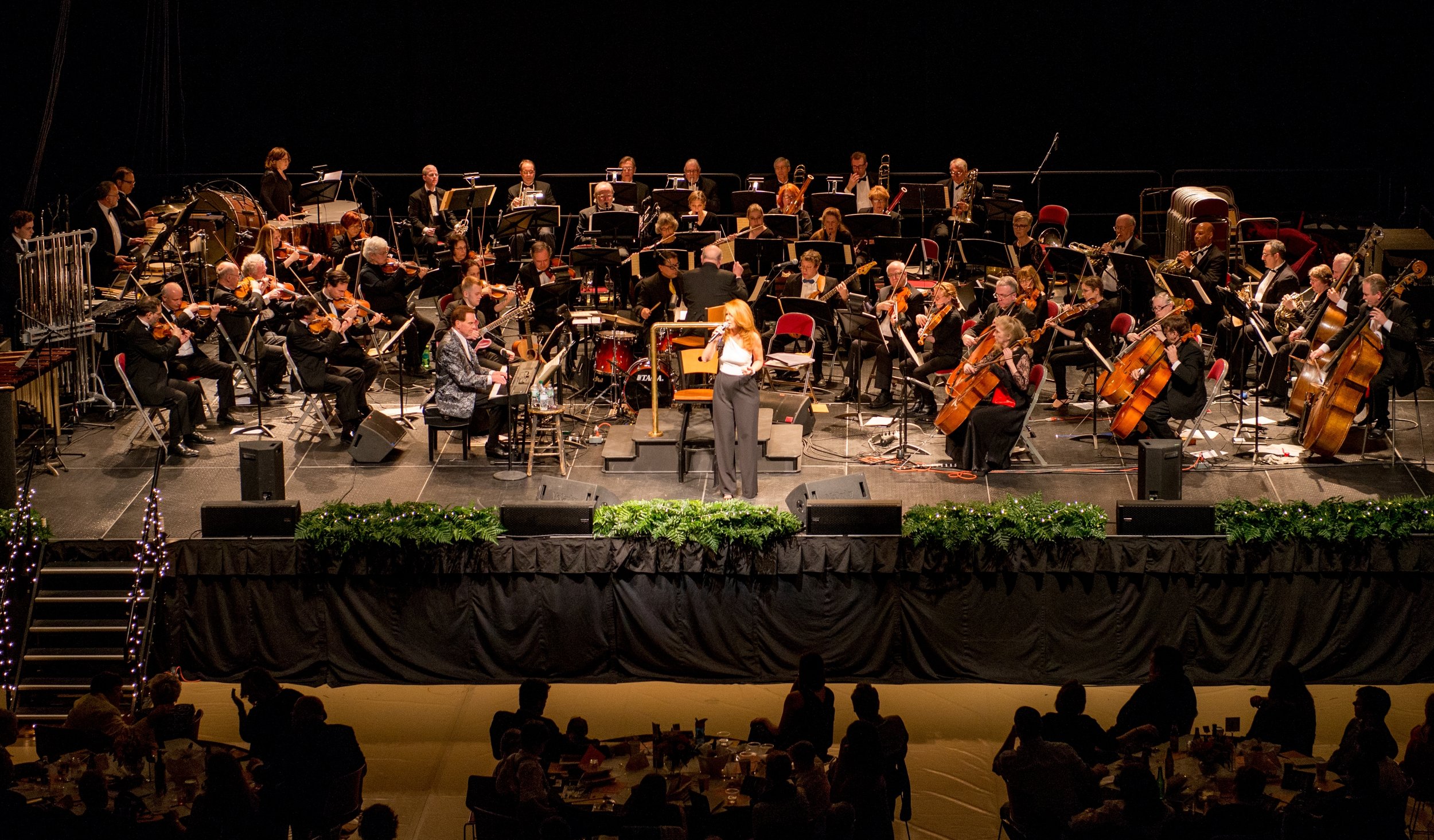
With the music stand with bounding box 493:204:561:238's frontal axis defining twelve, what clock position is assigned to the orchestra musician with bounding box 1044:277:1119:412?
The orchestra musician is roughly at 4 o'clock from the music stand.

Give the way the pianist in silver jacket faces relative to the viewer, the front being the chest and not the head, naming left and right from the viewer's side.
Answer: facing to the right of the viewer

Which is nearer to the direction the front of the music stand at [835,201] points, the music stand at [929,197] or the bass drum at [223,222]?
the music stand

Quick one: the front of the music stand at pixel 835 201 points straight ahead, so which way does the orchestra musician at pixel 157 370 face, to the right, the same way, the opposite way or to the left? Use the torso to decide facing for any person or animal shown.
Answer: to the right

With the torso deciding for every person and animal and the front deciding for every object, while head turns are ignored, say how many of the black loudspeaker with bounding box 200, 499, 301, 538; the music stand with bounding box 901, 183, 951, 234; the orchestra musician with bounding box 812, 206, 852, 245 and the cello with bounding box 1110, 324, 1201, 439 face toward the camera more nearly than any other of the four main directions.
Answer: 2

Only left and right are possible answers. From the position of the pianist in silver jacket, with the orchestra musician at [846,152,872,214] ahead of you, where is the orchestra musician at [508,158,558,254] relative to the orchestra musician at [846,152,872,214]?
left

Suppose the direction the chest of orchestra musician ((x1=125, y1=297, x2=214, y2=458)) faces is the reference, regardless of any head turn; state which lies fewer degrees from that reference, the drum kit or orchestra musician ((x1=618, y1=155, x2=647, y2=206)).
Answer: the drum kit

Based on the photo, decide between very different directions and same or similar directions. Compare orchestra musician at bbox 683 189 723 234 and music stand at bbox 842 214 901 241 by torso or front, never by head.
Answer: very different directions

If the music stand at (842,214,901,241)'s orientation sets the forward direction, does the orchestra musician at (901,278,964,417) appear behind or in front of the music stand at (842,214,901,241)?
behind

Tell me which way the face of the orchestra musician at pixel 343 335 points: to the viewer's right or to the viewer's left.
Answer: to the viewer's right

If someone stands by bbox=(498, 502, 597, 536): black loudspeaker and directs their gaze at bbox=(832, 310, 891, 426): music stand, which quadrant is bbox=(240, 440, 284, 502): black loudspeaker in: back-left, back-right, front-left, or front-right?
back-left
